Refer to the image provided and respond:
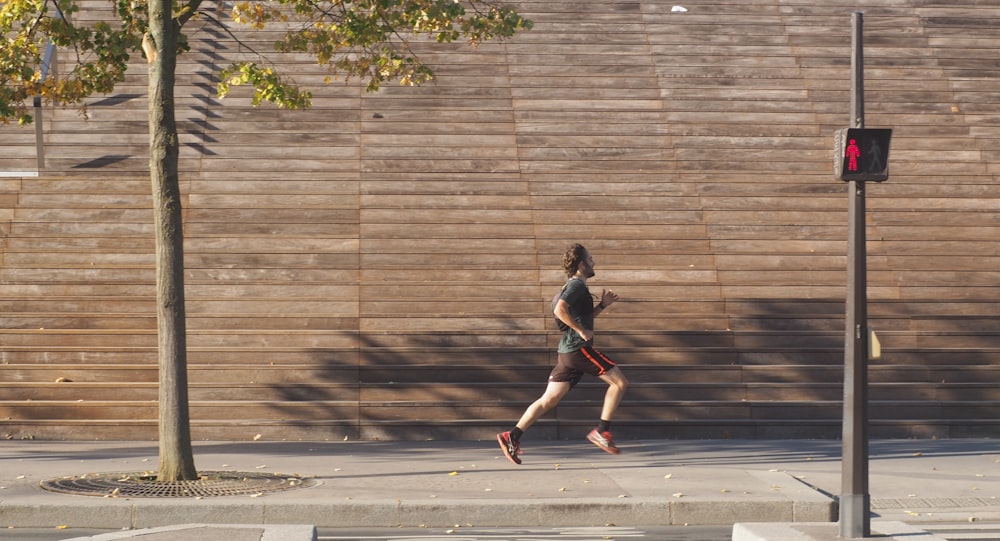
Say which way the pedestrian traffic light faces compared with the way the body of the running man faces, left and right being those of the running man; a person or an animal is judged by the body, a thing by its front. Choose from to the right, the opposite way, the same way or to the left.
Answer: to the right

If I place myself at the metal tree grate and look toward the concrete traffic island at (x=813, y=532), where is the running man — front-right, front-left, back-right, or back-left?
front-left

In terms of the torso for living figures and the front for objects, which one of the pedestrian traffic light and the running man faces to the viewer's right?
the running man

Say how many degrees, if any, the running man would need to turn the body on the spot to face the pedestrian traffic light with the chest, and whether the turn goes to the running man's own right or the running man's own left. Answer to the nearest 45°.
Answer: approximately 45° to the running man's own right

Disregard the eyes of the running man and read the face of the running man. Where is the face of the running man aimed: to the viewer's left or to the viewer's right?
to the viewer's right

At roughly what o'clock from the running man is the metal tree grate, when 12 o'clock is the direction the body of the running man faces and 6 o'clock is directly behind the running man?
The metal tree grate is roughly at 5 o'clock from the running man.

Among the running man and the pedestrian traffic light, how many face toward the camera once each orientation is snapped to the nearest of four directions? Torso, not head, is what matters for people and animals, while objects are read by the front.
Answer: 1

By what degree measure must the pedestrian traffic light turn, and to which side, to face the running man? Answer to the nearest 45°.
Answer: approximately 135° to its right

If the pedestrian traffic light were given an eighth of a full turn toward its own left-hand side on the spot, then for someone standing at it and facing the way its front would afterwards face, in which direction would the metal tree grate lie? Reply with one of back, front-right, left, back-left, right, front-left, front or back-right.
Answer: back-right

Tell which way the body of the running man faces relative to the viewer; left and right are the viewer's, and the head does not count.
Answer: facing to the right of the viewer

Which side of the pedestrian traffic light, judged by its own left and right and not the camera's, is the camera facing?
front
